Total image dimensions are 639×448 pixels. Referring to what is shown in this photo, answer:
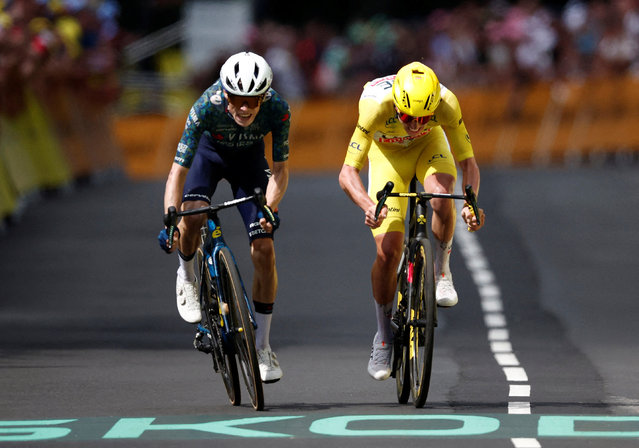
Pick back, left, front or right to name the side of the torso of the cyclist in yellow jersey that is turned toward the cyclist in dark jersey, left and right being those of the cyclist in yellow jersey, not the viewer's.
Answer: right

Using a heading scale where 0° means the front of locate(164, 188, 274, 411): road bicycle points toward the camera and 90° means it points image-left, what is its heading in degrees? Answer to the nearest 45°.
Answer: approximately 0°

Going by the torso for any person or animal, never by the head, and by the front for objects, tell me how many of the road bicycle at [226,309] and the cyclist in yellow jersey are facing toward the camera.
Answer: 2

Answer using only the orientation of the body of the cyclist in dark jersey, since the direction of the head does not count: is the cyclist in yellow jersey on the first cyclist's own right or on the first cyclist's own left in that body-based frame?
on the first cyclist's own left

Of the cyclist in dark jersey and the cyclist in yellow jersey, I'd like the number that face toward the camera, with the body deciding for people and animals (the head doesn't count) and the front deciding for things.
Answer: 2

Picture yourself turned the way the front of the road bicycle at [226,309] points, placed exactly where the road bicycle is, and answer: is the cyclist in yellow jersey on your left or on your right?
on your left
